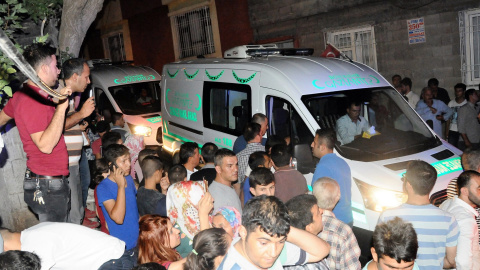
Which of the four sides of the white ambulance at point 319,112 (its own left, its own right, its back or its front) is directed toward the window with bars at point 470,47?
left

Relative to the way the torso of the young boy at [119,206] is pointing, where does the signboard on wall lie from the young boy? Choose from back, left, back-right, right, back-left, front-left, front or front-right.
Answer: left

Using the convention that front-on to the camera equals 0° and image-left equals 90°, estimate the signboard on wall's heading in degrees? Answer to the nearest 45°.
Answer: approximately 0°
